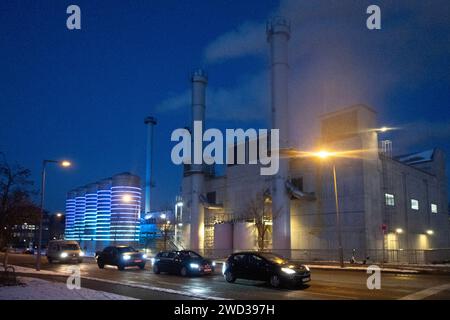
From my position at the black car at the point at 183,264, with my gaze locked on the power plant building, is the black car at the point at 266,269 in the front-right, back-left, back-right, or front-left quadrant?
back-right

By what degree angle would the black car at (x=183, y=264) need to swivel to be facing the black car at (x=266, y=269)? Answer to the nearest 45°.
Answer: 0° — it already faces it

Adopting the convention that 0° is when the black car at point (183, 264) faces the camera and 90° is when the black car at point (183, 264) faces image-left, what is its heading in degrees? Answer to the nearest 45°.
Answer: approximately 315°

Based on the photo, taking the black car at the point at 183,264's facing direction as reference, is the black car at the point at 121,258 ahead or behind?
behind

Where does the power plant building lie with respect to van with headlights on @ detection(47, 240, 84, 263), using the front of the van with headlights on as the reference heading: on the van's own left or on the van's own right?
on the van's own left

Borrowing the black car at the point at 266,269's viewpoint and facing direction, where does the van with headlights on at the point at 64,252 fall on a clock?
The van with headlights on is roughly at 6 o'clock from the black car.

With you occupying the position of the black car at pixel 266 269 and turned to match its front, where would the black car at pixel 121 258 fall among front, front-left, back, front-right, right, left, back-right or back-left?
back
